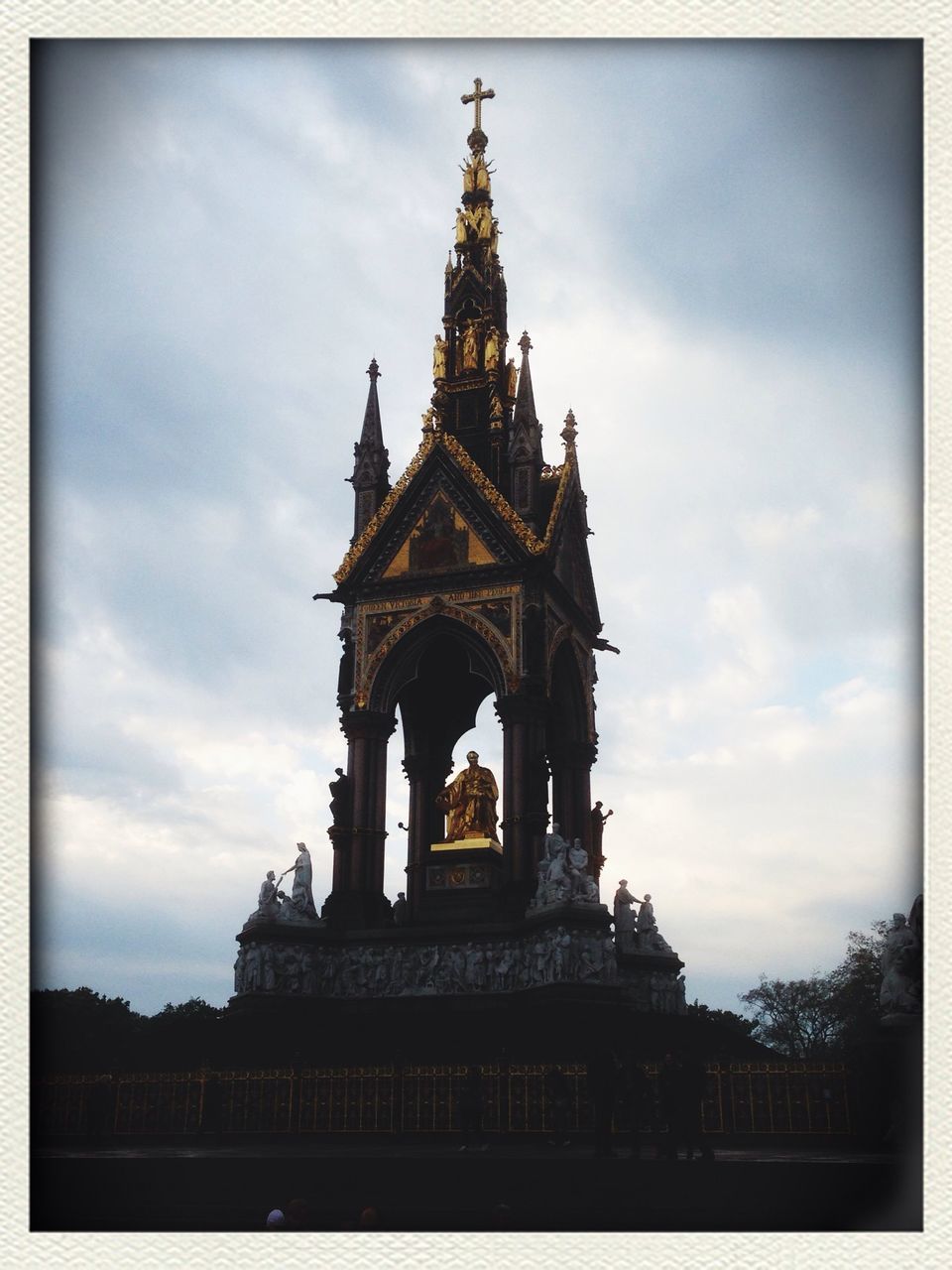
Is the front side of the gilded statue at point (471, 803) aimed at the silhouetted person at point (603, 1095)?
yes

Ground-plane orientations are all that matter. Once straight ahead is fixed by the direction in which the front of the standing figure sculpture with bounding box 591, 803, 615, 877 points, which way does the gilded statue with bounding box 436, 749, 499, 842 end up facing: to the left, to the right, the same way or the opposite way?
to the right

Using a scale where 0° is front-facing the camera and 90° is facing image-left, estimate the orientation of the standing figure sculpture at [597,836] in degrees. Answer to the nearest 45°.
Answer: approximately 270°

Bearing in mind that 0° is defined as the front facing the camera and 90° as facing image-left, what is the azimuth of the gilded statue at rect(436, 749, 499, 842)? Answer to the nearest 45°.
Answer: approximately 0°

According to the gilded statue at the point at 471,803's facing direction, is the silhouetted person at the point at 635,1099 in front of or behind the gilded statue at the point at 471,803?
in front

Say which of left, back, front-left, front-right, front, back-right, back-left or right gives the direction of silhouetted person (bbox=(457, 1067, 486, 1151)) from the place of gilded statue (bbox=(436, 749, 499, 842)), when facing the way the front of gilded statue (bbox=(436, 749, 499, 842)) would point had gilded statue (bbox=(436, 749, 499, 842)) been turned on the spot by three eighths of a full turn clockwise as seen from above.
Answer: back-left

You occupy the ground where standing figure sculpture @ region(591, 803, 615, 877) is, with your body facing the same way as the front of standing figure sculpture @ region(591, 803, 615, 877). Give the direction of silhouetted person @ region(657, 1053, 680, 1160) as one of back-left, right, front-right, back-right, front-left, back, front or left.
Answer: right
